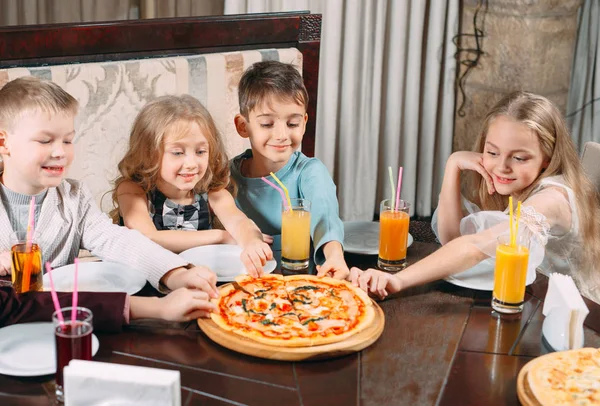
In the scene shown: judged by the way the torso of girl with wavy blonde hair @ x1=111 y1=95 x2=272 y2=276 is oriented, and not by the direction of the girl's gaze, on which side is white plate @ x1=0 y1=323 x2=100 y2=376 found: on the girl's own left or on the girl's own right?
on the girl's own right

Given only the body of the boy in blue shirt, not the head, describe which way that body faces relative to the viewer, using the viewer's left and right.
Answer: facing the viewer

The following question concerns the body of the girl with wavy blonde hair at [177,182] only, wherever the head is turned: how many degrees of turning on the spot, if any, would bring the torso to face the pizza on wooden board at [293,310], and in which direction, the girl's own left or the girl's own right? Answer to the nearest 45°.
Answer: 0° — they already face it

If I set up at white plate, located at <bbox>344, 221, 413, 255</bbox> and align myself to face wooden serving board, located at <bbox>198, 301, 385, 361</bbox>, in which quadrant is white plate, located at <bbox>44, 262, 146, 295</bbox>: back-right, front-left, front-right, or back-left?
front-right

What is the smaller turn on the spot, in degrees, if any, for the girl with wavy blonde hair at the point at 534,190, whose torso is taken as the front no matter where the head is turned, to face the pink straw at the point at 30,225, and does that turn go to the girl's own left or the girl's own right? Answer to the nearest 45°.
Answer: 0° — they already face it

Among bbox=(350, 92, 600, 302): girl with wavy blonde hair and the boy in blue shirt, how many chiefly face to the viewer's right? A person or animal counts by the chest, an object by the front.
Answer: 0

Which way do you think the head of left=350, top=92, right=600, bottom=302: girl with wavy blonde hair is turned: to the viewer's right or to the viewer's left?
to the viewer's left

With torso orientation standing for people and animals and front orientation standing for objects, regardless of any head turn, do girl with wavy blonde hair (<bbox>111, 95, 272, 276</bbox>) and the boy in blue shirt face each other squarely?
no

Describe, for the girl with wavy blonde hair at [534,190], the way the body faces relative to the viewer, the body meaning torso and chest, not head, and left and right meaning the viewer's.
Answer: facing the viewer and to the left of the viewer

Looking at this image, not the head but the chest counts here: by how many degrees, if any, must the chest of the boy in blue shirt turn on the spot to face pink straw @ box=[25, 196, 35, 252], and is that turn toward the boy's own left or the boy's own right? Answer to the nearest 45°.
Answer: approximately 45° to the boy's own right

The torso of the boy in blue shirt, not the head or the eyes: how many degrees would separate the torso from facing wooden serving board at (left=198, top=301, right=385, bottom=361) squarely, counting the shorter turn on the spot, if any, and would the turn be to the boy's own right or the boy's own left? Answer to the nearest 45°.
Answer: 0° — they already face it

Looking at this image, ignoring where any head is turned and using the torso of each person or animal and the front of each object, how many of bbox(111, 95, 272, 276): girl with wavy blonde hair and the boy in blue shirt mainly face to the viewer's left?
0

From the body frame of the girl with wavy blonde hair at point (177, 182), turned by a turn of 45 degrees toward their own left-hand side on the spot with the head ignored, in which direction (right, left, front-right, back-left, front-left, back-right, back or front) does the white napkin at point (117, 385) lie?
right

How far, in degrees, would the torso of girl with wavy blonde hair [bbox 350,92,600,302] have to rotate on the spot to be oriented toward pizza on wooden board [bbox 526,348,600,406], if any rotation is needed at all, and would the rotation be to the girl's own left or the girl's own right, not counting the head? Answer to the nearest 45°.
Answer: approximately 45° to the girl's own left

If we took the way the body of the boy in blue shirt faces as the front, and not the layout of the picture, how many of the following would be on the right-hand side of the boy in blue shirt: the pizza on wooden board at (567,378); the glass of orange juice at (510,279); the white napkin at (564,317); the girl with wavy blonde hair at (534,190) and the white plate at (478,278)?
0

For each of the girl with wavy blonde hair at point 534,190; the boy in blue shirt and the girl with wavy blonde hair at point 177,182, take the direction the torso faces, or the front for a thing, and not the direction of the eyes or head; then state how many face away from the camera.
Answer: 0

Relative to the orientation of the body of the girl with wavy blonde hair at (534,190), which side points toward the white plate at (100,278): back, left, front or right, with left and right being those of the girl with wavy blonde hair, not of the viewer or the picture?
front

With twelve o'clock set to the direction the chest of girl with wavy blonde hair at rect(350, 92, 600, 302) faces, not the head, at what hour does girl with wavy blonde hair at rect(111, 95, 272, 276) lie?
girl with wavy blonde hair at rect(111, 95, 272, 276) is roughly at 1 o'clock from girl with wavy blonde hair at rect(350, 92, 600, 302).

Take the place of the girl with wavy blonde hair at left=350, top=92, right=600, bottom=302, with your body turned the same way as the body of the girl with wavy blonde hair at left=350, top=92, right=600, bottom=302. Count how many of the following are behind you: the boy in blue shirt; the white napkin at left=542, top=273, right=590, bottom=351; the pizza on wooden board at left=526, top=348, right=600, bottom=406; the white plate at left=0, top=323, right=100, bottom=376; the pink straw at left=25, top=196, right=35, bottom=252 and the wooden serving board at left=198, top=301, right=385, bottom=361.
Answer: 0

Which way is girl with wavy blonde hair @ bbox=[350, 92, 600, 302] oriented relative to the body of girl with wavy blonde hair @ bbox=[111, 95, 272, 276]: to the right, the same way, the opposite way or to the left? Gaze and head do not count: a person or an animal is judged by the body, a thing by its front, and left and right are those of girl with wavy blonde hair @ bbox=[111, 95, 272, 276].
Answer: to the right
